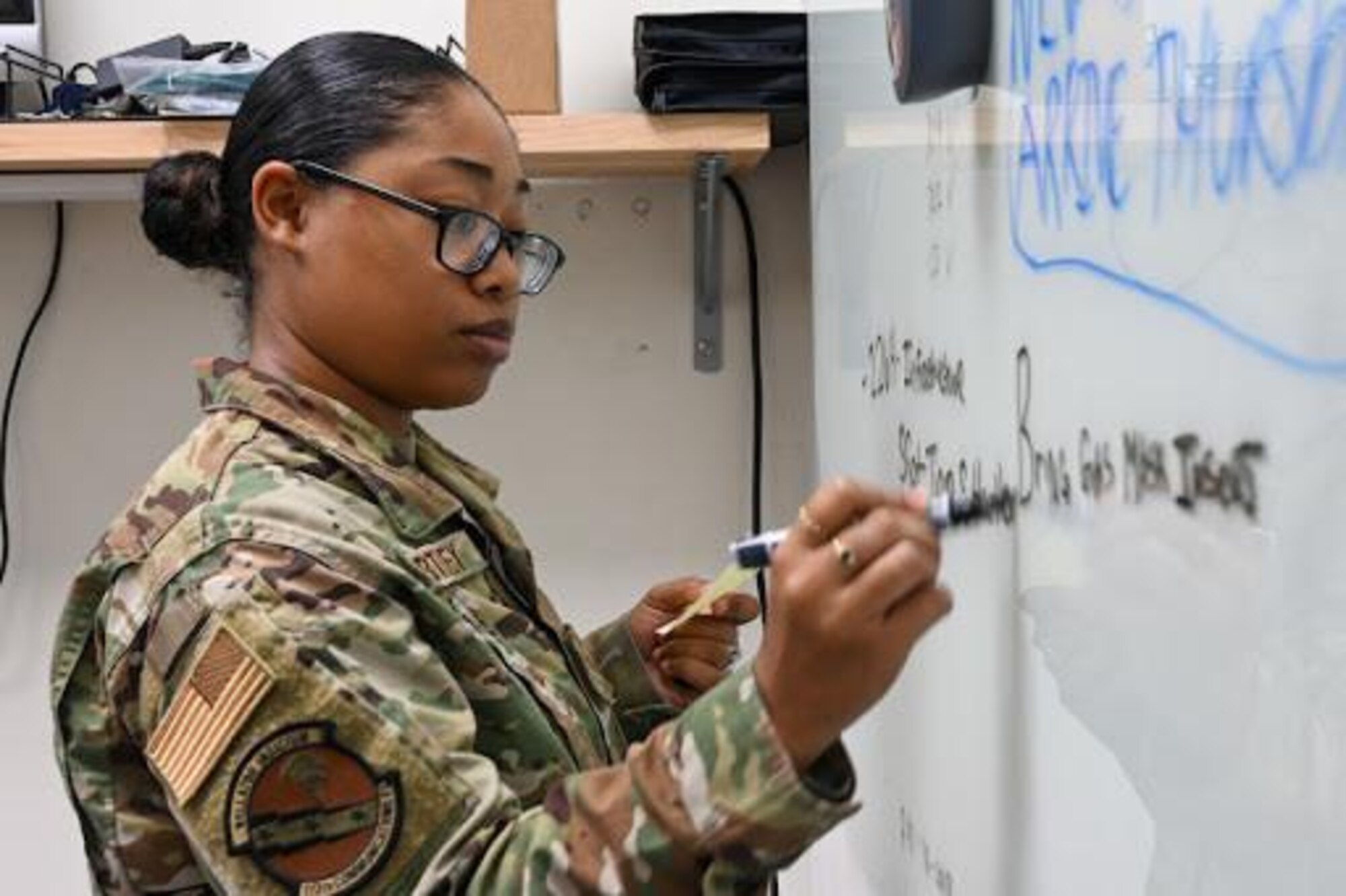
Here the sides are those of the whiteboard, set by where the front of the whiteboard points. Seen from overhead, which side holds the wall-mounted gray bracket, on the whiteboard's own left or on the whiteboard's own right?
on the whiteboard's own right

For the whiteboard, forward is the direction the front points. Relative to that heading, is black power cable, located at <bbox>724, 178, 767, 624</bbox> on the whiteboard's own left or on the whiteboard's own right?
on the whiteboard's own right

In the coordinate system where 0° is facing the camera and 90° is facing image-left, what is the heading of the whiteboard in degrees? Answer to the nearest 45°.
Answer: approximately 45°

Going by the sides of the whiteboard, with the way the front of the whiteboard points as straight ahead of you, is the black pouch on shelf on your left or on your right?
on your right

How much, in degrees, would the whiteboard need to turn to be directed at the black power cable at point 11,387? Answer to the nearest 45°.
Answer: approximately 90° to its right
